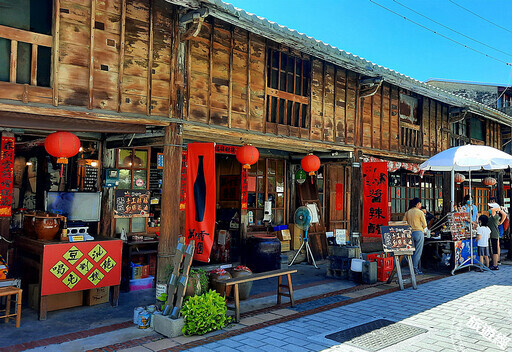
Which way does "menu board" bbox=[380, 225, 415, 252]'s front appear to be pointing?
toward the camera

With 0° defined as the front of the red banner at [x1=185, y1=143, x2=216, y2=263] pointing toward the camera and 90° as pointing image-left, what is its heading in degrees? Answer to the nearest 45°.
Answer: approximately 0°

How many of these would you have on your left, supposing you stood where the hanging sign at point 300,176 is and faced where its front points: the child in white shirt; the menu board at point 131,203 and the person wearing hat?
2

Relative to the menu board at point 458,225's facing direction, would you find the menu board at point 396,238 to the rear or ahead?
ahead

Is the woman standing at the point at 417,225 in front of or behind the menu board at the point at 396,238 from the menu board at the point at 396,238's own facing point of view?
behind

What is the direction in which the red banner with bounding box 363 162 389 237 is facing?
toward the camera

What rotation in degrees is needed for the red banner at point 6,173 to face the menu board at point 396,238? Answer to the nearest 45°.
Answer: approximately 90° to its left

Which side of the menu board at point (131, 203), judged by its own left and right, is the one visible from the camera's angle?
front

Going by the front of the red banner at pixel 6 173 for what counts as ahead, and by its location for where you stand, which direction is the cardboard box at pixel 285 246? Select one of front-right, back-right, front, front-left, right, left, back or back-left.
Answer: left

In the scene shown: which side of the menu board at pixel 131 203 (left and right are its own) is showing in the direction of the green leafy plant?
front

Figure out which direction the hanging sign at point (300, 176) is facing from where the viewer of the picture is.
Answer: facing the viewer

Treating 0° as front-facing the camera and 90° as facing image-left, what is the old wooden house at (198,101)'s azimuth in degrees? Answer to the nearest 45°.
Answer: approximately 315°

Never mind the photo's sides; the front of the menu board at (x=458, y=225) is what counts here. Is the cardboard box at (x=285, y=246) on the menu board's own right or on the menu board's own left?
on the menu board's own right

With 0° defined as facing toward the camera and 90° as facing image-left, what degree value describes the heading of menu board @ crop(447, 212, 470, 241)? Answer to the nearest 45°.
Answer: approximately 0°

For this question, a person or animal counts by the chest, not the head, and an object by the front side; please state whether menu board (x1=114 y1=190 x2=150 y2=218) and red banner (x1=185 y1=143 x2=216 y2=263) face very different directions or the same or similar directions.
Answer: same or similar directions

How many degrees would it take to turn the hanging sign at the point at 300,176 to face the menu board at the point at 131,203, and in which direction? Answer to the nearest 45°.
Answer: approximately 45° to its right
